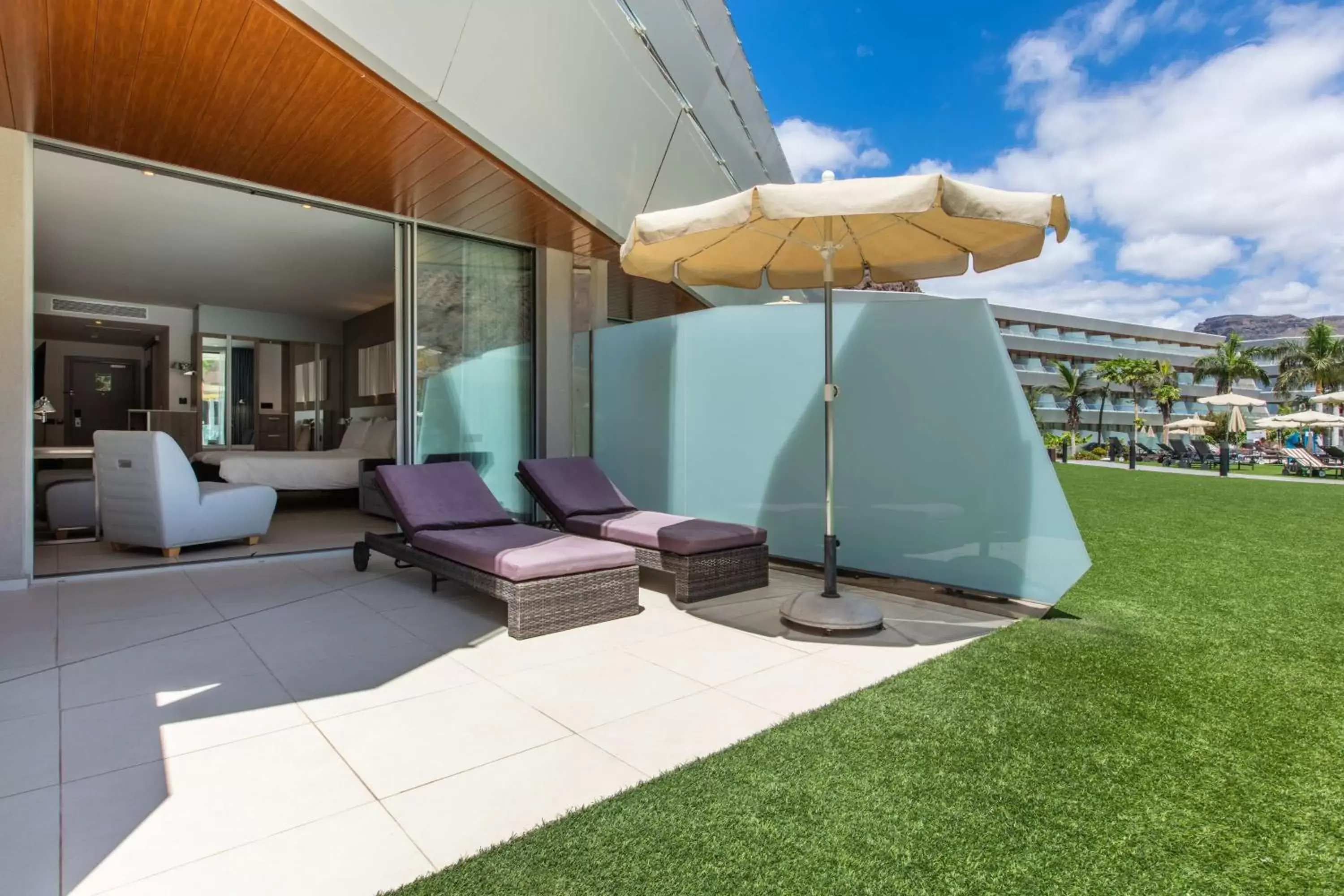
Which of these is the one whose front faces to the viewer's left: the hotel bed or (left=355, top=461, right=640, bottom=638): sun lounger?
the hotel bed

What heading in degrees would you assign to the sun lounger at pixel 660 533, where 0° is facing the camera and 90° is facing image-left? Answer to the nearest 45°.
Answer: approximately 315°

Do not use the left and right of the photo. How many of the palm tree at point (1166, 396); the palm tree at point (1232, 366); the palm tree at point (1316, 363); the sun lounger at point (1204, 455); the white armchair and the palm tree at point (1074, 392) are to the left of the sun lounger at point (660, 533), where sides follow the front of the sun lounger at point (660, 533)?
5

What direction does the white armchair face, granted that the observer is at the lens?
facing away from the viewer and to the right of the viewer

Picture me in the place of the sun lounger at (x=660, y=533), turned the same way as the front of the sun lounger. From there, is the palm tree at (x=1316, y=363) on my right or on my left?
on my left

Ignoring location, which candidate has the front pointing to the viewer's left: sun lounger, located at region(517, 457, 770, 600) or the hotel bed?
the hotel bed

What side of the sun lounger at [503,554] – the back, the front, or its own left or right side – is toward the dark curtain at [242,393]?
back

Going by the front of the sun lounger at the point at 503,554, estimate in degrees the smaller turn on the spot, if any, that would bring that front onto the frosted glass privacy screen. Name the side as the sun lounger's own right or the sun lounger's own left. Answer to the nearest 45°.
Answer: approximately 45° to the sun lounger's own left

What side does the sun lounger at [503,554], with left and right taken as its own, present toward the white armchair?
back

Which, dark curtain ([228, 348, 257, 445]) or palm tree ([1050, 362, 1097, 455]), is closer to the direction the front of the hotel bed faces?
the dark curtain

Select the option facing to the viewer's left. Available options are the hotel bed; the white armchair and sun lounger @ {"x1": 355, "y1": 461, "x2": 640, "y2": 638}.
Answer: the hotel bed

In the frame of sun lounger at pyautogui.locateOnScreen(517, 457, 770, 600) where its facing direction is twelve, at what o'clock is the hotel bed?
The hotel bed is roughly at 6 o'clock from the sun lounger.

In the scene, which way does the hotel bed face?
to the viewer's left

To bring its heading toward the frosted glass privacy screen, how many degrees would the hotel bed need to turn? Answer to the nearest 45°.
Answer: approximately 135° to its left
